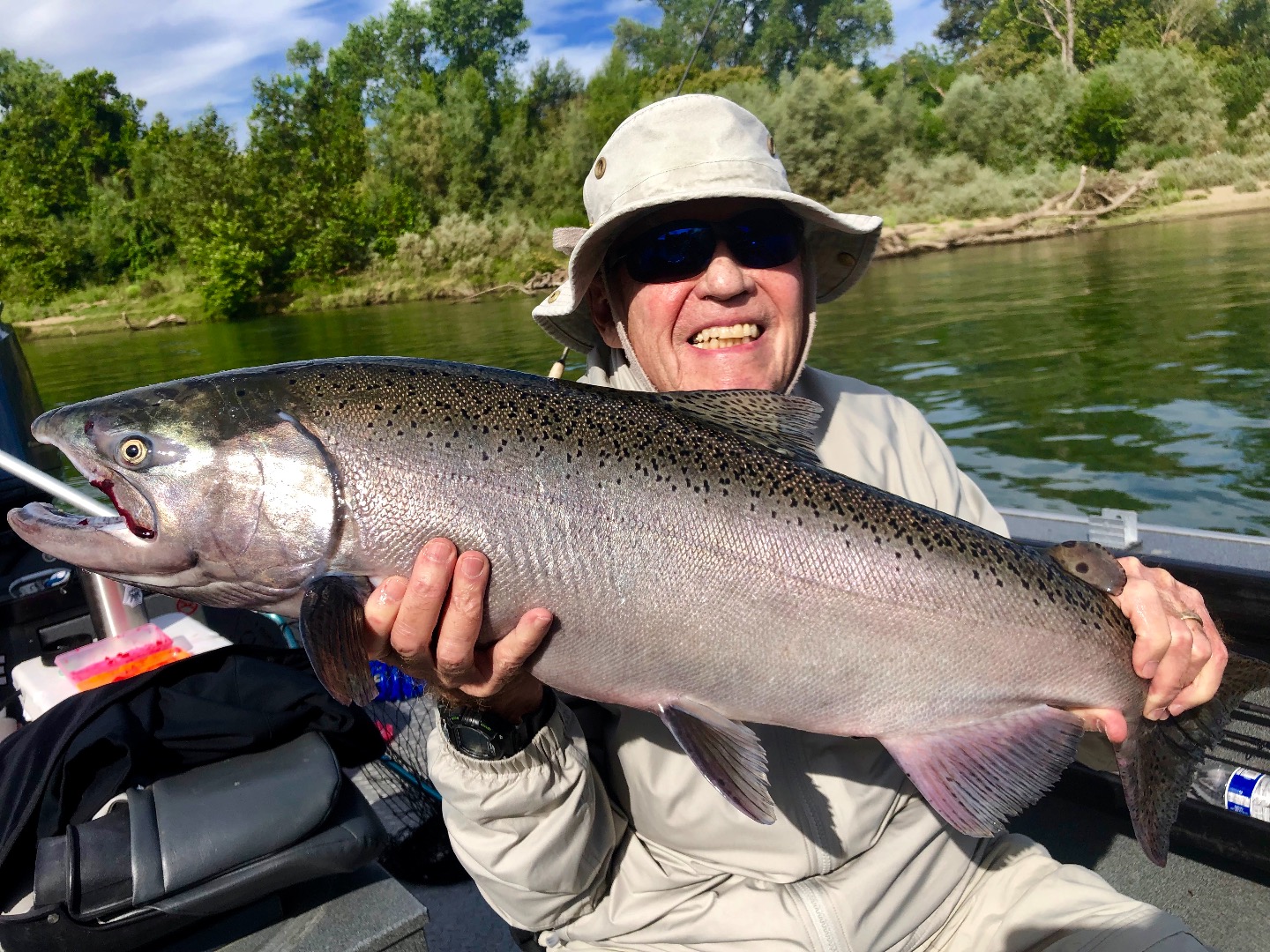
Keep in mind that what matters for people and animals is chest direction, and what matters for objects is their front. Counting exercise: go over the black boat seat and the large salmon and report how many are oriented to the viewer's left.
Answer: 1

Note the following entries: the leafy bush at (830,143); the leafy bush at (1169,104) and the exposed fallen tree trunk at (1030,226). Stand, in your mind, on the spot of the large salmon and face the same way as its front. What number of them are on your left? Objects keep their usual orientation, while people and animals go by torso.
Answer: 0

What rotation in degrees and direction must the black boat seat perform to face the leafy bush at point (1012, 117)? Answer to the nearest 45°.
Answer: approximately 45° to its left

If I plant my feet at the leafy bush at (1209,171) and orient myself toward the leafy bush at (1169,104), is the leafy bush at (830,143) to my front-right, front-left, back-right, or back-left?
front-left

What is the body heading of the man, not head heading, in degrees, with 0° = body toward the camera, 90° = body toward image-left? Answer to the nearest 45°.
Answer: approximately 0°

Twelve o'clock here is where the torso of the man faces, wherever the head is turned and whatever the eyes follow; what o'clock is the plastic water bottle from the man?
The plastic water bottle is roughly at 8 o'clock from the man.

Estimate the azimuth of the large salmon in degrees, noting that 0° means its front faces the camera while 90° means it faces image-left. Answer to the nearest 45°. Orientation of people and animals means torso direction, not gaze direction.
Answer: approximately 90°

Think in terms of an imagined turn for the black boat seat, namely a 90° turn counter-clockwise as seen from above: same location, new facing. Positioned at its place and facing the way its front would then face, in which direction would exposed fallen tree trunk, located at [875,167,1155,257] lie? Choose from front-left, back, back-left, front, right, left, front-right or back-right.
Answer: front-right

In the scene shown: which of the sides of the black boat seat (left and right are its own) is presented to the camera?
right

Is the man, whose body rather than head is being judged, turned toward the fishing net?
no
